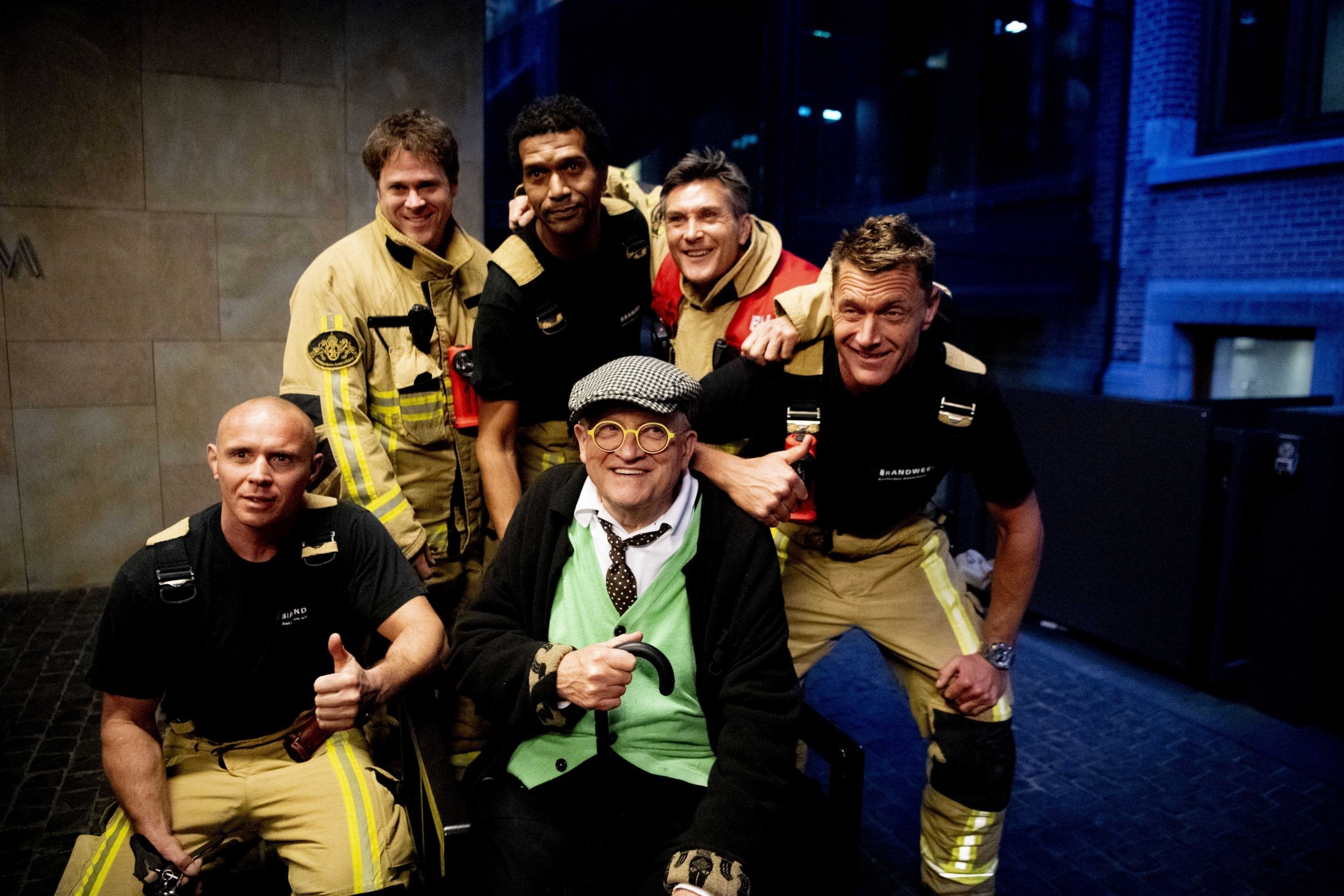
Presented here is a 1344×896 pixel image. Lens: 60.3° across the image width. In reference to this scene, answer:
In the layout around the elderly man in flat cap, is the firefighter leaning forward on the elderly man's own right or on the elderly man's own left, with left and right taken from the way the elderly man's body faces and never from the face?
on the elderly man's own left

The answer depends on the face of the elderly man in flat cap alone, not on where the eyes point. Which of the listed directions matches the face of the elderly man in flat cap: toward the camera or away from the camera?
toward the camera

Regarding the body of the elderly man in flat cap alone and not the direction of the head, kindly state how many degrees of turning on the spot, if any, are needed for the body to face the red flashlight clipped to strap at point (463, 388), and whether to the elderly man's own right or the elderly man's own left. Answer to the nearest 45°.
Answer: approximately 135° to the elderly man's own right

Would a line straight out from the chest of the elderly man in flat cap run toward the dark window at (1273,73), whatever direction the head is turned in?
no

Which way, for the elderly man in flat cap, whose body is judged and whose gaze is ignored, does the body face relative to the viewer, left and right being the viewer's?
facing the viewer

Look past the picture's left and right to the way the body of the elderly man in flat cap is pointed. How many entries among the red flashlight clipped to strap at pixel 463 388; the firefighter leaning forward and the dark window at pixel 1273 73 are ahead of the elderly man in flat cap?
0

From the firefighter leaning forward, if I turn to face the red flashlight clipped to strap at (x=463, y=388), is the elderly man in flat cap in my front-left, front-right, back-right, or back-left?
front-left
